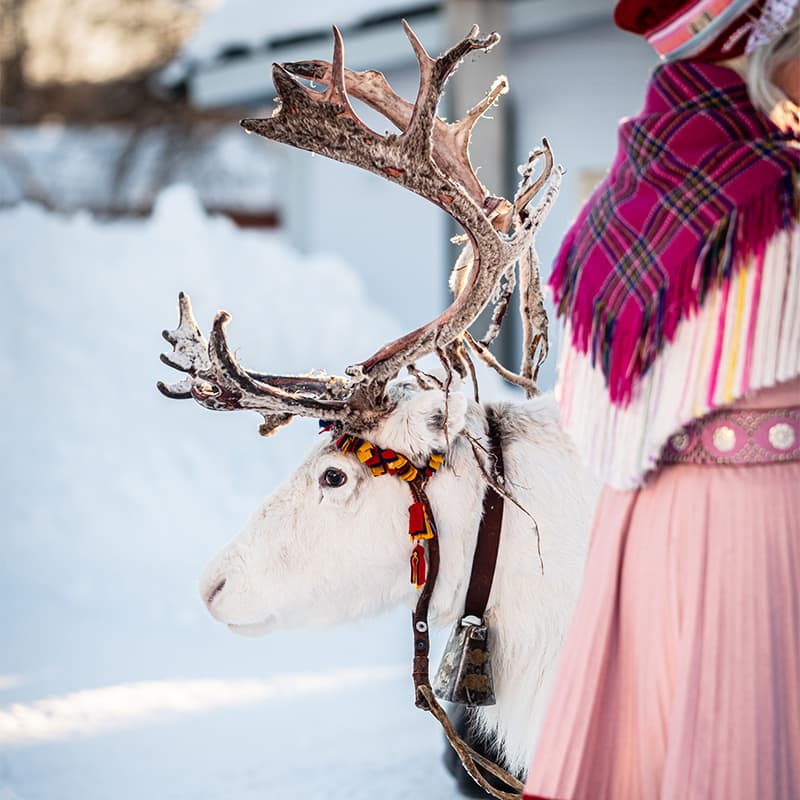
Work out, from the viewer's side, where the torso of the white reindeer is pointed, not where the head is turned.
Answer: to the viewer's left

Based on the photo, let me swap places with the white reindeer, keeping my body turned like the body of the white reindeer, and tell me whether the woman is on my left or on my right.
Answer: on my left
